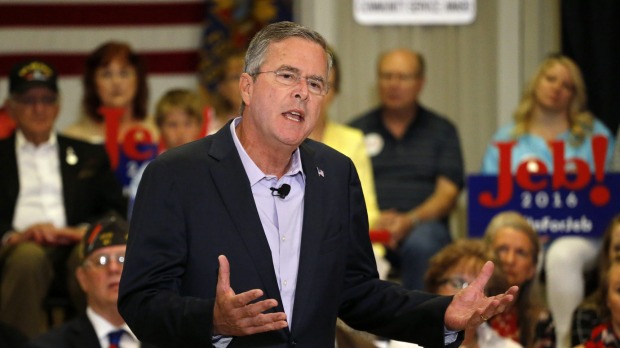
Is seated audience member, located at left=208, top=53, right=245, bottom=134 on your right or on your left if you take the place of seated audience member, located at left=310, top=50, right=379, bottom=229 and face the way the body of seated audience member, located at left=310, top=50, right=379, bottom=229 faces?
on your right

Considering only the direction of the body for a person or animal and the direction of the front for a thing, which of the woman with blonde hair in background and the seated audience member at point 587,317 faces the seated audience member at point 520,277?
the woman with blonde hair in background

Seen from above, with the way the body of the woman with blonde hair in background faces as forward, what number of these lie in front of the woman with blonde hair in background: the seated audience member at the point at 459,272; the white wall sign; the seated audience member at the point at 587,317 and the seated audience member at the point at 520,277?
3

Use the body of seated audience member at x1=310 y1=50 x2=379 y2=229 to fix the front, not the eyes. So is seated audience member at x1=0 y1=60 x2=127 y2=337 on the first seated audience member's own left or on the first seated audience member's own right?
on the first seated audience member's own right

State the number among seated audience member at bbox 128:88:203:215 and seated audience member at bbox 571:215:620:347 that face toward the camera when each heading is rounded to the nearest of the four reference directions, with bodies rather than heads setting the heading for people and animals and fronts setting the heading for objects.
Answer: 2
